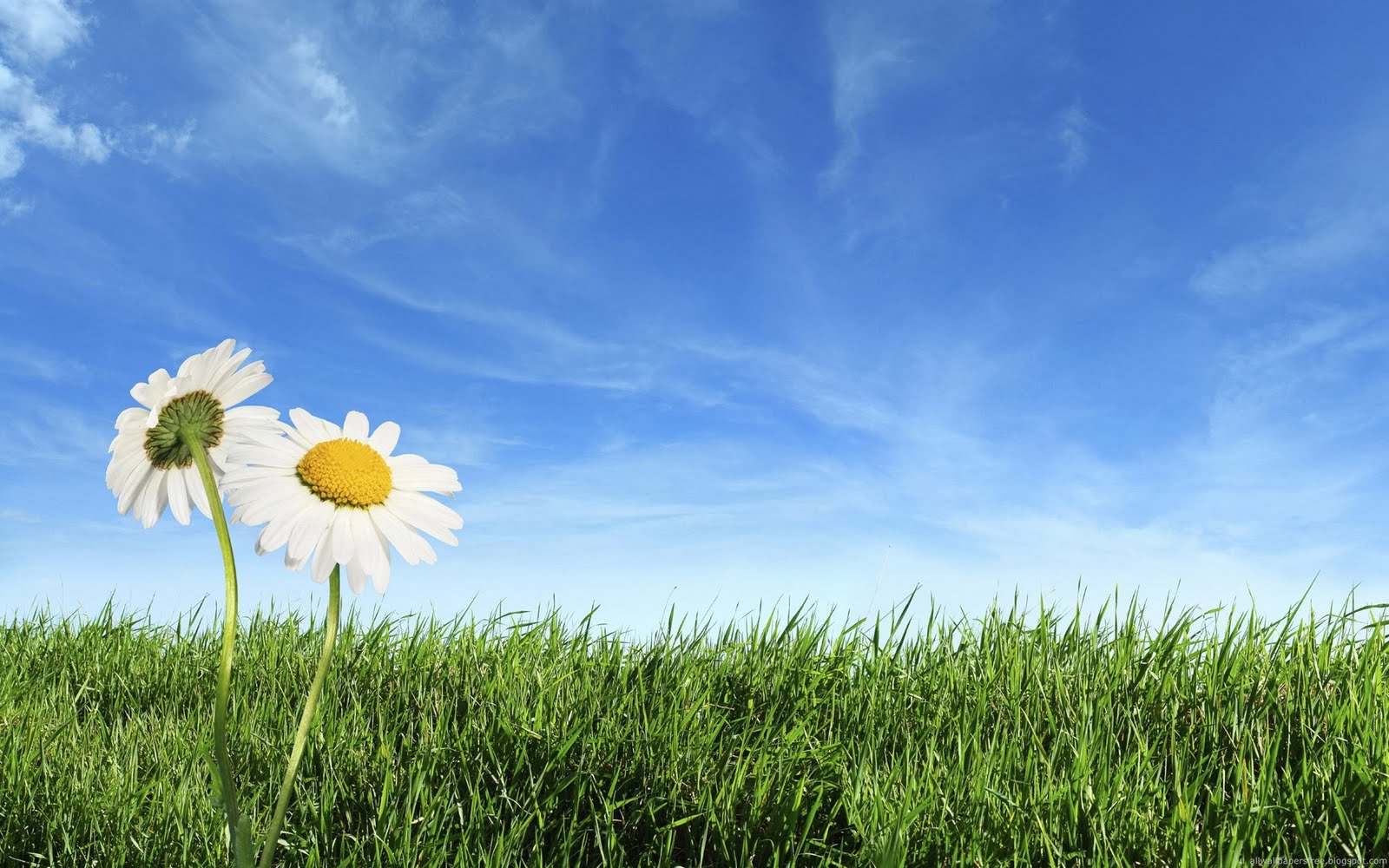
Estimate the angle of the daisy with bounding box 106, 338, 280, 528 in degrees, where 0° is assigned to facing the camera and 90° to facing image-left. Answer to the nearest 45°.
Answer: approximately 135°
